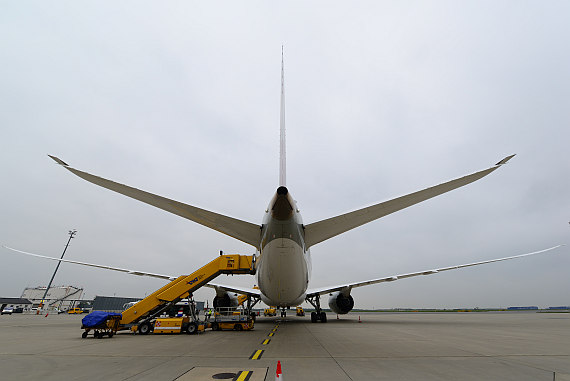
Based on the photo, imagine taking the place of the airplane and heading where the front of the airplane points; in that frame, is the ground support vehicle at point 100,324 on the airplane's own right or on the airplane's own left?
on the airplane's own left

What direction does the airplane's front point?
away from the camera

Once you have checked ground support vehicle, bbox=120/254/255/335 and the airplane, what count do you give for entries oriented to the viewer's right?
1

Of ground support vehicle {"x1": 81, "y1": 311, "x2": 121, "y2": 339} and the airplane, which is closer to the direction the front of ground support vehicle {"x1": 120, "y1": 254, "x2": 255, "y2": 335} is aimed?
the airplane

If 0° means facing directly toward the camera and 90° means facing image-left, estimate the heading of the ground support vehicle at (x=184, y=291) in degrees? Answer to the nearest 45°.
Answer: approximately 270°

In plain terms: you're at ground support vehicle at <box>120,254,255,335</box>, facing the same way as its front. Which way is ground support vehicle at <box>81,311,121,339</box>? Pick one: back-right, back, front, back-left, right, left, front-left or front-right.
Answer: back

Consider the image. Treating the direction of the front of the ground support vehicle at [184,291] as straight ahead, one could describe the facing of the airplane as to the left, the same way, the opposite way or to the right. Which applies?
to the left
